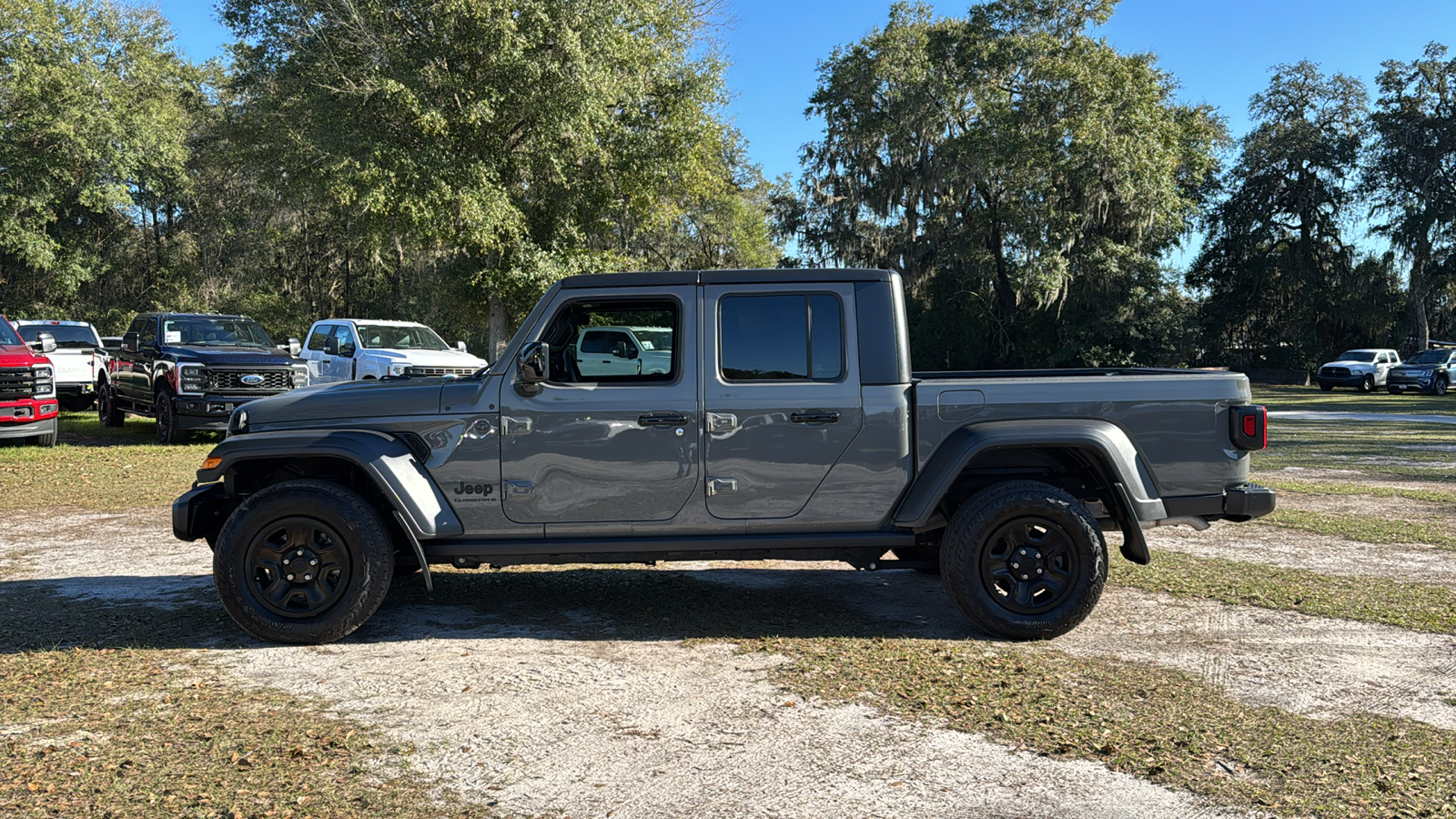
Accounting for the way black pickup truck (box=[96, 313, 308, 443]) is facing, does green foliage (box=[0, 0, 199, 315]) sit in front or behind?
behind

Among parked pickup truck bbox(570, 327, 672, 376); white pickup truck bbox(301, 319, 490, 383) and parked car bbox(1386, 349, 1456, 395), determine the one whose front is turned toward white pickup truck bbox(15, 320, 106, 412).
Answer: parked car bbox(1386, 349, 1456, 395)

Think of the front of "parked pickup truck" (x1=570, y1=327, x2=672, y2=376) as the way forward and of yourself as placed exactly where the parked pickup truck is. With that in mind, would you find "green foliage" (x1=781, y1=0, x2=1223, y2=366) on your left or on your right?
on your left

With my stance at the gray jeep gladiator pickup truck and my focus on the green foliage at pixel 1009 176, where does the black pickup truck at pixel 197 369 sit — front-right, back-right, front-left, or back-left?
front-left

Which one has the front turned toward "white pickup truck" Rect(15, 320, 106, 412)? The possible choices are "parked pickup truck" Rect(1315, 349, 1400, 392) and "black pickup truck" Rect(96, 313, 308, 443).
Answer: the parked pickup truck

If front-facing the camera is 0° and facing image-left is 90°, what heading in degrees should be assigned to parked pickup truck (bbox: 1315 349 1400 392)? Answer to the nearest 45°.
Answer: approximately 45°

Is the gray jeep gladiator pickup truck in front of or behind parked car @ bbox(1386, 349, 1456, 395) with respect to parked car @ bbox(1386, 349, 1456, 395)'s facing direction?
in front

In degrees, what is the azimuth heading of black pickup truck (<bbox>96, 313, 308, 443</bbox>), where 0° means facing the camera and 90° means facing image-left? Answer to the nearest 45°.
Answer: approximately 315°

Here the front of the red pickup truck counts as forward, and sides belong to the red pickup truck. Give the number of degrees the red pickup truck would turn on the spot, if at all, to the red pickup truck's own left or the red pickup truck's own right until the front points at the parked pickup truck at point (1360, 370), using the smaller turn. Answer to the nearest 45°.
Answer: approximately 45° to the red pickup truck's own left

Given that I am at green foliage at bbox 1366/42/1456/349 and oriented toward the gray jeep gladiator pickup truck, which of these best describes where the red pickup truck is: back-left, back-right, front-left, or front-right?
front-right

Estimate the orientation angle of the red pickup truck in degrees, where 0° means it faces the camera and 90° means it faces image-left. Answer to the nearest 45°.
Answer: approximately 315°

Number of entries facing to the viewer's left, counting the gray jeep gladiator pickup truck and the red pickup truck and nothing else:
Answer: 1

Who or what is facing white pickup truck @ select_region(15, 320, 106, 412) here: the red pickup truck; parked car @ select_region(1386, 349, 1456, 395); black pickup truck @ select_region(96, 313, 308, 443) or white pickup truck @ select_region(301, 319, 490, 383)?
the parked car

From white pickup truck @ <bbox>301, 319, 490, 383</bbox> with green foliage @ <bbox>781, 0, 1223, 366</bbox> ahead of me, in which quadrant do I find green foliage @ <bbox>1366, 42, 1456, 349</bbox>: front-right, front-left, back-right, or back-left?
front-right

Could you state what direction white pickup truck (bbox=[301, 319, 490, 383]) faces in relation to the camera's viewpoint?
facing the viewer and to the right of the viewer

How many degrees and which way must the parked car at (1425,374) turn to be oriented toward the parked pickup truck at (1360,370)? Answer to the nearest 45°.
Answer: approximately 90° to its right

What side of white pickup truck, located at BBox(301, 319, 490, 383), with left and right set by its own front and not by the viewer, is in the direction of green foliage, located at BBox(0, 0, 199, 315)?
back

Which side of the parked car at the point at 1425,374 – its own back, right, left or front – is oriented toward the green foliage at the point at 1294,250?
right

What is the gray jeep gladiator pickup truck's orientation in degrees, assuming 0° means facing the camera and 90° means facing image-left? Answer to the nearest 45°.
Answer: approximately 90°

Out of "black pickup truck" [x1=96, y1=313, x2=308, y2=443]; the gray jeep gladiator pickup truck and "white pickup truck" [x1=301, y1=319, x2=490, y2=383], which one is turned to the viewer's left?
the gray jeep gladiator pickup truck

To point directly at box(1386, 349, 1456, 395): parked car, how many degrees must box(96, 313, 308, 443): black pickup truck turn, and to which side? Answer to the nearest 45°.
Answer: approximately 45° to its left

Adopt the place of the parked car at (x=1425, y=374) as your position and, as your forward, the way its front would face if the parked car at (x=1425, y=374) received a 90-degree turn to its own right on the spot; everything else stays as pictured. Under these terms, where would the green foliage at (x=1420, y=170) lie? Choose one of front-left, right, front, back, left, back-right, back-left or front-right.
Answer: front-right
